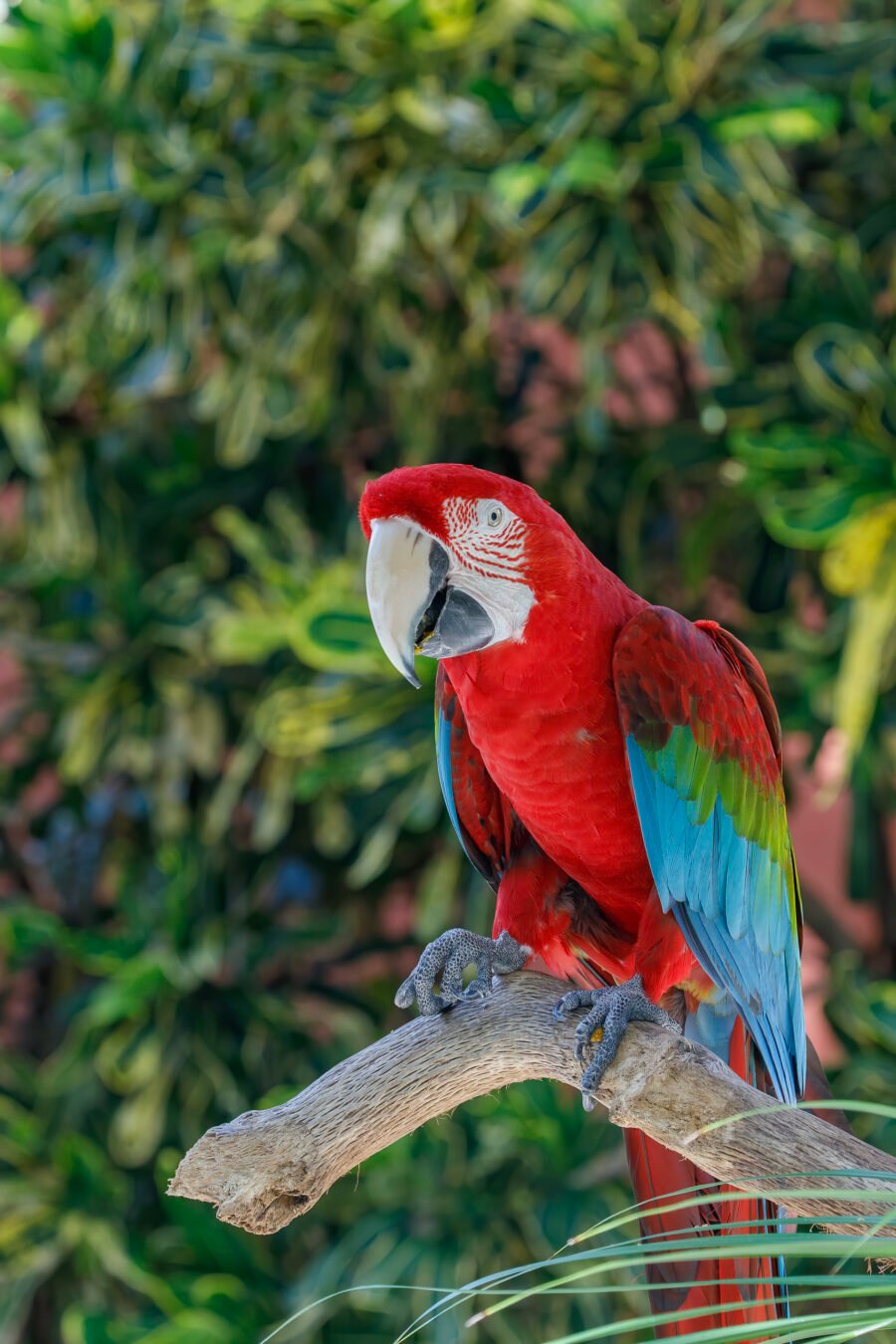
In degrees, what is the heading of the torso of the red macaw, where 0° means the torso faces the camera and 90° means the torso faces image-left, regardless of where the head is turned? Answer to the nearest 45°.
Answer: approximately 45°
